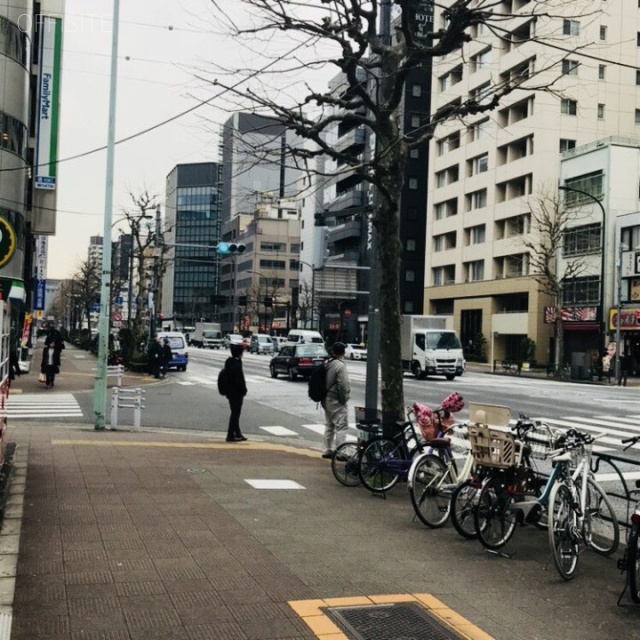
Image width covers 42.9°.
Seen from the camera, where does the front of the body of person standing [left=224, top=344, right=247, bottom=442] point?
to the viewer's right

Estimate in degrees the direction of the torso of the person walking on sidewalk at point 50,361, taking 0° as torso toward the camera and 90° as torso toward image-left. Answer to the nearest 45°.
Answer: approximately 0°

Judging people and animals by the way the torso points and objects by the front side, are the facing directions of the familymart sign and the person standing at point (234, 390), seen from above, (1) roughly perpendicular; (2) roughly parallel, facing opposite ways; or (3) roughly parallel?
roughly perpendicular

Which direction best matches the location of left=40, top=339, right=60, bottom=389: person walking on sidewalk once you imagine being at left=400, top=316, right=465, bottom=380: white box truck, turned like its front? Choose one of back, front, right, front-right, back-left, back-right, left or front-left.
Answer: right

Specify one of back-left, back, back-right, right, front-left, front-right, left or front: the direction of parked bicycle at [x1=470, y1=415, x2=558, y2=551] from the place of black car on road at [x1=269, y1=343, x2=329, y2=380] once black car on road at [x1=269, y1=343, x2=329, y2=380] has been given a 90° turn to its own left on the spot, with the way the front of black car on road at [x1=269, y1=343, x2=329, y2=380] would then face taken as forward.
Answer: front-left

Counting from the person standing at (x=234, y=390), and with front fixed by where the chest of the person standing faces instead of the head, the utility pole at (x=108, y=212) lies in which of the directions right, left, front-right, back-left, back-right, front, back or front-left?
back-left

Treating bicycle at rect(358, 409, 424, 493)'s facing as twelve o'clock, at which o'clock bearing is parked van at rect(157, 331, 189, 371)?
The parked van is roughly at 10 o'clock from the bicycle.

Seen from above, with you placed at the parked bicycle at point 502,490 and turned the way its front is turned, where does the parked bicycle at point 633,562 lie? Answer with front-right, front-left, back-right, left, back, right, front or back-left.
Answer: right

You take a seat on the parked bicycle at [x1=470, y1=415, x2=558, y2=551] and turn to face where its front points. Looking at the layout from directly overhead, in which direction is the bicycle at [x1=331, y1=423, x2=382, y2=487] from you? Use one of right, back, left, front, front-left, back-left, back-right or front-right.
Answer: left

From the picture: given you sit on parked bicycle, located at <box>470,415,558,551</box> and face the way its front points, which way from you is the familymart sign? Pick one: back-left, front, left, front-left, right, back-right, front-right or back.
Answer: left

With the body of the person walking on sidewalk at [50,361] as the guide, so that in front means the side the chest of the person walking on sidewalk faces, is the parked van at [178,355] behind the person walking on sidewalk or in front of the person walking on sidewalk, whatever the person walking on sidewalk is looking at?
behind

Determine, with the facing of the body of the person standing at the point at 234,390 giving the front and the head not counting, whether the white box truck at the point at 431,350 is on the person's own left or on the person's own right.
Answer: on the person's own left

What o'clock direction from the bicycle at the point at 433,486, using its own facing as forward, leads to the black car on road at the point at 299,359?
The black car on road is roughly at 10 o'clock from the bicycle.

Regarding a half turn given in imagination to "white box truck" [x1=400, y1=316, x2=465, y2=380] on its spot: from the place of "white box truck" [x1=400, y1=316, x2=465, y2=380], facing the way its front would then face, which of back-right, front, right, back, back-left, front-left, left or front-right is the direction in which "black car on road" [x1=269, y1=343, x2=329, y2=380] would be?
left

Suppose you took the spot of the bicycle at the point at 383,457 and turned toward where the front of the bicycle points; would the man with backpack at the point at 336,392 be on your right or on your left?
on your left
